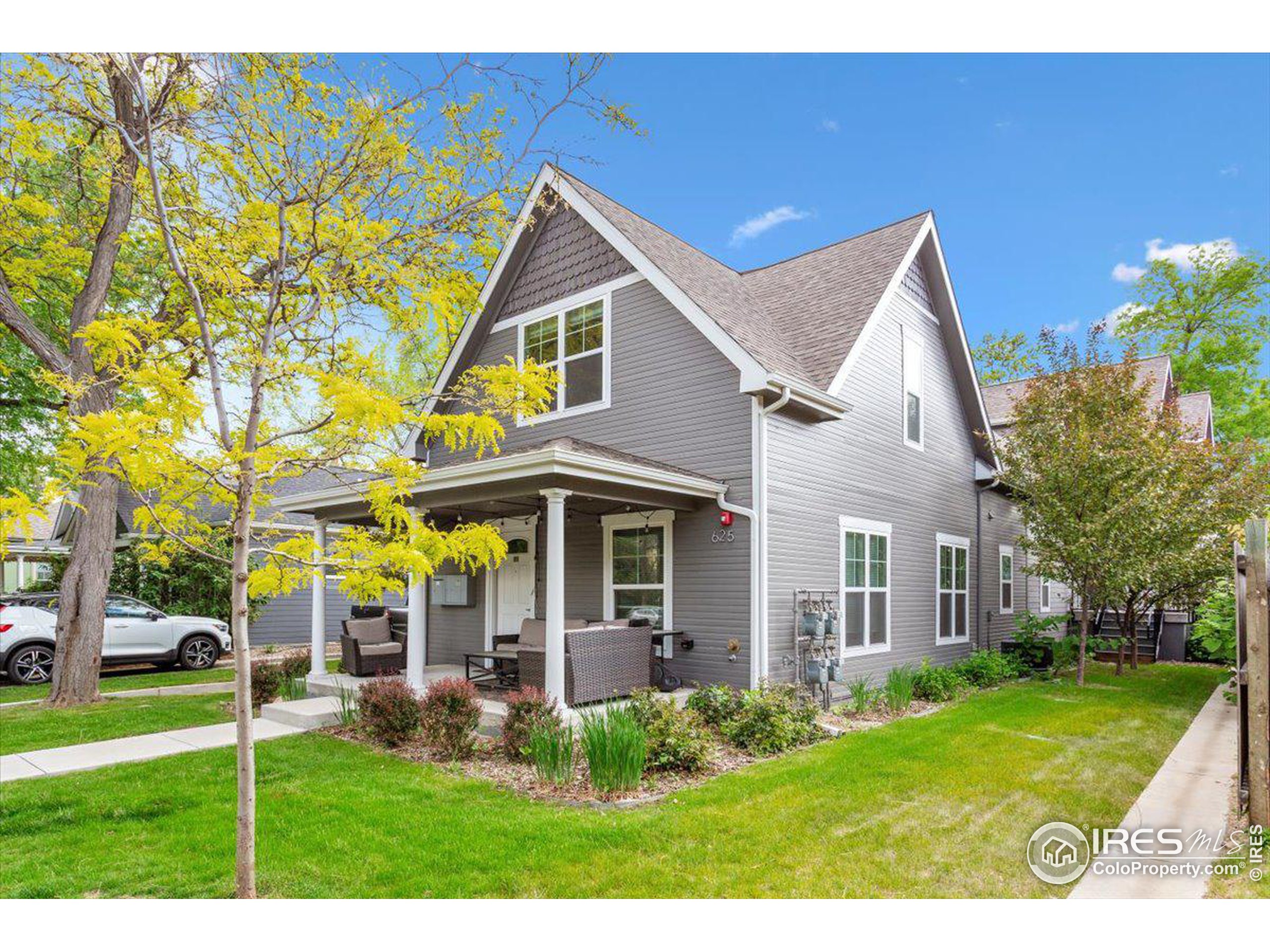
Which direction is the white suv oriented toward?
to the viewer's right

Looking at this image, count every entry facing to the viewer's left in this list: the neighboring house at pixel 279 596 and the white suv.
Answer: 1

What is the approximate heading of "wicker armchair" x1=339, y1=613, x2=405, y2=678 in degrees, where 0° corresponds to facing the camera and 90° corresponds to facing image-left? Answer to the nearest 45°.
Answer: approximately 315°

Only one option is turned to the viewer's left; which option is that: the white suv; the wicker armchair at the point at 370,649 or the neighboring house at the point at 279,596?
the neighboring house

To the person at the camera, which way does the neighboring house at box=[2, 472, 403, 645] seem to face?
facing to the left of the viewer

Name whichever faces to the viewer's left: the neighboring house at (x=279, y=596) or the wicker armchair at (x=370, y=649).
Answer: the neighboring house

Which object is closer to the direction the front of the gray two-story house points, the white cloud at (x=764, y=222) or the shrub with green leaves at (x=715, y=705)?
the shrub with green leaves

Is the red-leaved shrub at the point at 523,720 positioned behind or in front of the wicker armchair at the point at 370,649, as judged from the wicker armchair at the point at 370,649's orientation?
in front

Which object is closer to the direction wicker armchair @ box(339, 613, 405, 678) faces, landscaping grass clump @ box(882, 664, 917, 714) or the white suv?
the landscaping grass clump

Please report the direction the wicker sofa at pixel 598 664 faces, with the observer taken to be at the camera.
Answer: facing away from the viewer and to the left of the viewer
